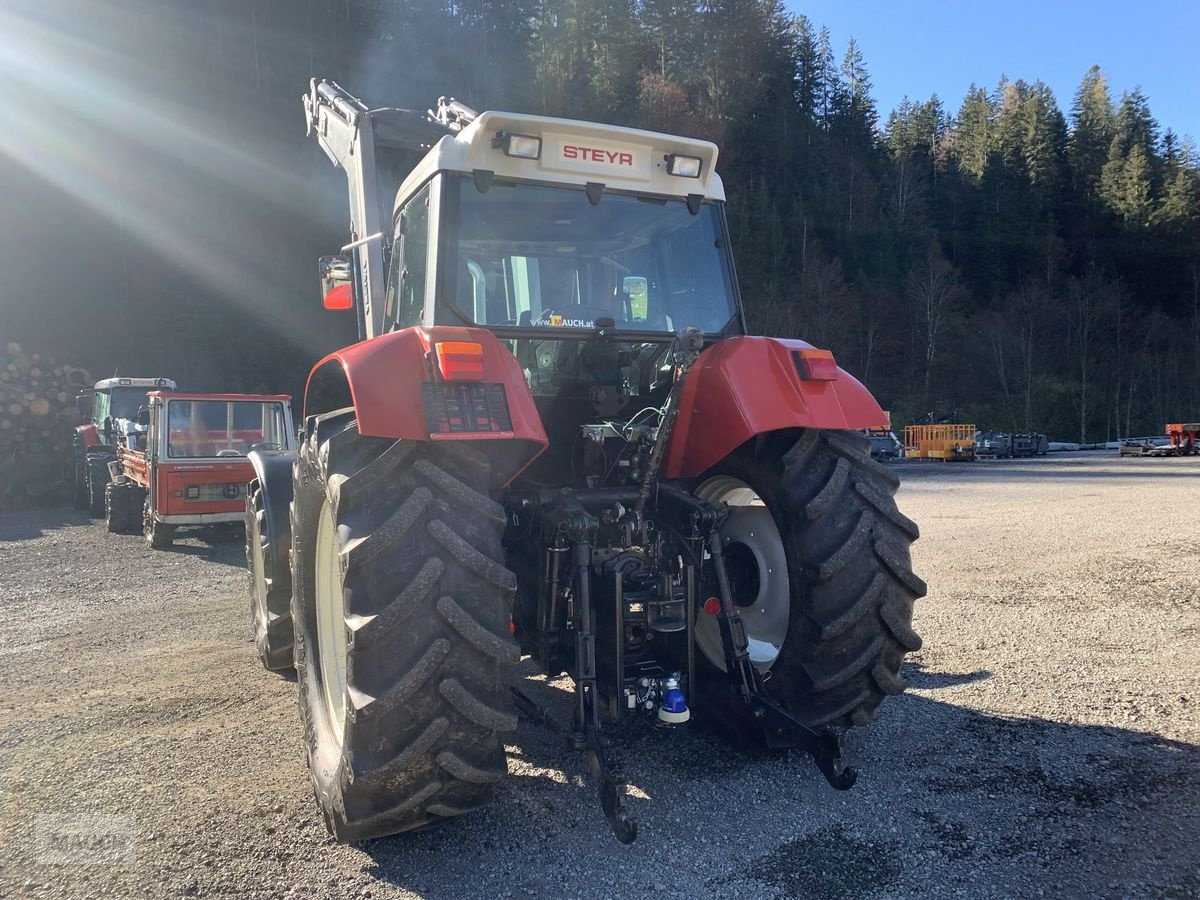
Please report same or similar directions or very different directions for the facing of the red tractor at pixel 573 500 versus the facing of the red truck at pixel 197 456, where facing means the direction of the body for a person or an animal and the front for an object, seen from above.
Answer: very different directions

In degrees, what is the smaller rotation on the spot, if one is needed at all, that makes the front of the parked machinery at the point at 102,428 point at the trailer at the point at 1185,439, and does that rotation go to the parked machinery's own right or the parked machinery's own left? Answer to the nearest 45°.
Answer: approximately 45° to the parked machinery's own left

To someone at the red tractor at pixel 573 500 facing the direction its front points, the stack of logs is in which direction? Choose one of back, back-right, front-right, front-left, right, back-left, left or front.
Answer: front

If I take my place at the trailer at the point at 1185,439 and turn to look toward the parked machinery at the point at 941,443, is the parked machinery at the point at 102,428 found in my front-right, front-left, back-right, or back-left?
front-left

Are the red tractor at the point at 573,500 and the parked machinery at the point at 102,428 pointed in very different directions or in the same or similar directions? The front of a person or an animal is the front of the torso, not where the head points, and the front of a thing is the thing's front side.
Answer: very different directions

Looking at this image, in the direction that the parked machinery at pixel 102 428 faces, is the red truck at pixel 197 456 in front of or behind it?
in front

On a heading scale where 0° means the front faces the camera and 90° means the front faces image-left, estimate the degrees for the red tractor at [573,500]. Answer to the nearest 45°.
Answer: approximately 135°

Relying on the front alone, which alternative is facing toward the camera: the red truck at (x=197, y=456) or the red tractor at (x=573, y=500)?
the red truck at (x=197, y=456)

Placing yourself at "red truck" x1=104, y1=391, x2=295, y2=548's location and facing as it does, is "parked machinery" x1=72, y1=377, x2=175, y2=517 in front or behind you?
behind

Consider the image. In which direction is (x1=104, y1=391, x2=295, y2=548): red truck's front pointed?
toward the camera

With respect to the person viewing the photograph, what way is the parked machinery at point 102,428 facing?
facing the viewer and to the right of the viewer

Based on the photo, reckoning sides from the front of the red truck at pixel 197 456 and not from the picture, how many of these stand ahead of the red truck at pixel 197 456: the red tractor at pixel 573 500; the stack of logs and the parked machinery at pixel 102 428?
1

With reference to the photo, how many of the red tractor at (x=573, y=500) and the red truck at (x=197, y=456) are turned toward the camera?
1

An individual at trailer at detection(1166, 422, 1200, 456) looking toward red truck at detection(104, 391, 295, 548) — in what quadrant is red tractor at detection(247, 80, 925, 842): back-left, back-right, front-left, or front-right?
front-left
